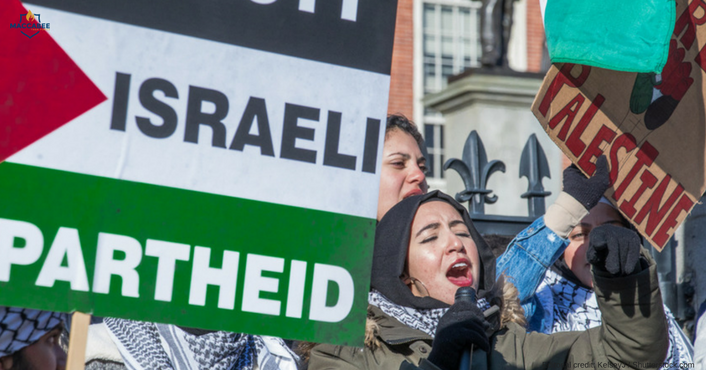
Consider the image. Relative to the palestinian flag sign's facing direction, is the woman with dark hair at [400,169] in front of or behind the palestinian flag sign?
behind

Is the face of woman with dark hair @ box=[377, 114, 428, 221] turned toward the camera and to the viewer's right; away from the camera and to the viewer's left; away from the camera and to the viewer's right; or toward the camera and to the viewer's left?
toward the camera and to the viewer's right

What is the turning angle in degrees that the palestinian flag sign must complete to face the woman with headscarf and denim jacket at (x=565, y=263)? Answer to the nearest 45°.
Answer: approximately 135° to its left

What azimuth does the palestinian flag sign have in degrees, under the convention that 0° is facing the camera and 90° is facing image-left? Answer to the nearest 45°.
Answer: approximately 0°
